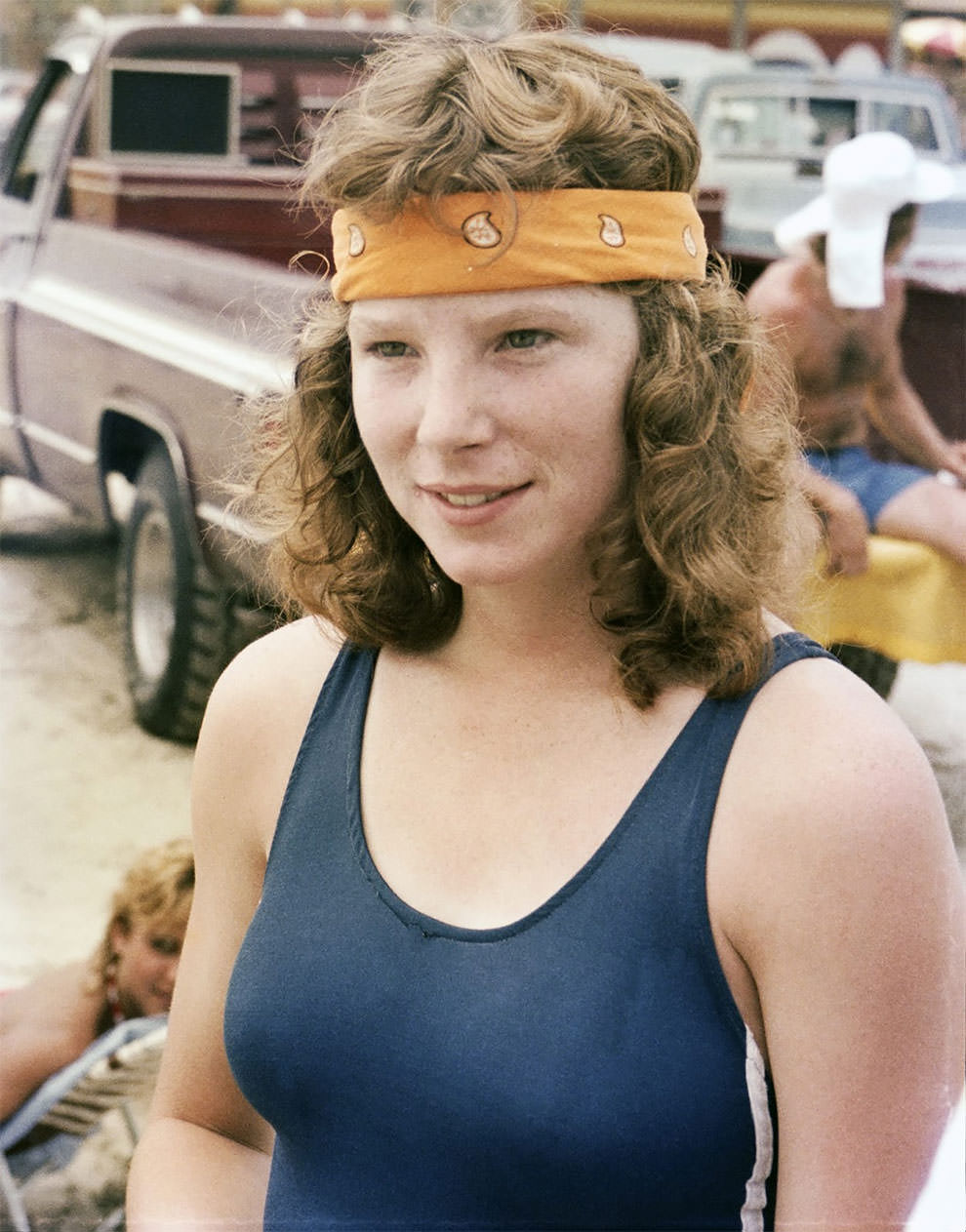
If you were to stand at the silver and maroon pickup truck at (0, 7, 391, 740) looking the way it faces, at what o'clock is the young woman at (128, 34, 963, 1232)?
The young woman is roughly at 7 o'clock from the silver and maroon pickup truck.

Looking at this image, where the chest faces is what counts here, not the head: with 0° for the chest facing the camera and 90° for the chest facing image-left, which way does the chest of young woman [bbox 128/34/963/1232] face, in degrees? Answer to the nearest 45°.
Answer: approximately 45°

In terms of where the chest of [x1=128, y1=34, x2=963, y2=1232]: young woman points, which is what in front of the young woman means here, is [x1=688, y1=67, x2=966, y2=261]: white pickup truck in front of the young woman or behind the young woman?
behind

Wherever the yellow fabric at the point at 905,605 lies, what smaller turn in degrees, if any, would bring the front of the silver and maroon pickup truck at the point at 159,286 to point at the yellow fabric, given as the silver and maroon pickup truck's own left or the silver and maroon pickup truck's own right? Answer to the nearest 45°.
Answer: approximately 135° to the silver and maroon pickup truck's own right

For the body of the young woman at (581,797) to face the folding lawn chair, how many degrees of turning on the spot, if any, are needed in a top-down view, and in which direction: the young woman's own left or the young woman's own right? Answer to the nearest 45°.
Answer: approximately 90° to the young woman's own right

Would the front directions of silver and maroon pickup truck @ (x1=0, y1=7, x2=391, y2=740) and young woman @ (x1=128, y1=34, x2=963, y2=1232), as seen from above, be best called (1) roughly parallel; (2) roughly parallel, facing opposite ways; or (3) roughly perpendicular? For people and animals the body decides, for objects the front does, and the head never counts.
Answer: roughly perpendicular

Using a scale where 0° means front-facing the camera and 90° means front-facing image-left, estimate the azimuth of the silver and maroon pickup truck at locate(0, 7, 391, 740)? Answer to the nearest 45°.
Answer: approximately 135°

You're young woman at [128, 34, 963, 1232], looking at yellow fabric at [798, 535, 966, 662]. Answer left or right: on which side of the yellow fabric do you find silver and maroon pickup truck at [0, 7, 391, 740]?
left

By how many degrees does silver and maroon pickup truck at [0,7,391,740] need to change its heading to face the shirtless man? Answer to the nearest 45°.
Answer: approximately 135° to its right
